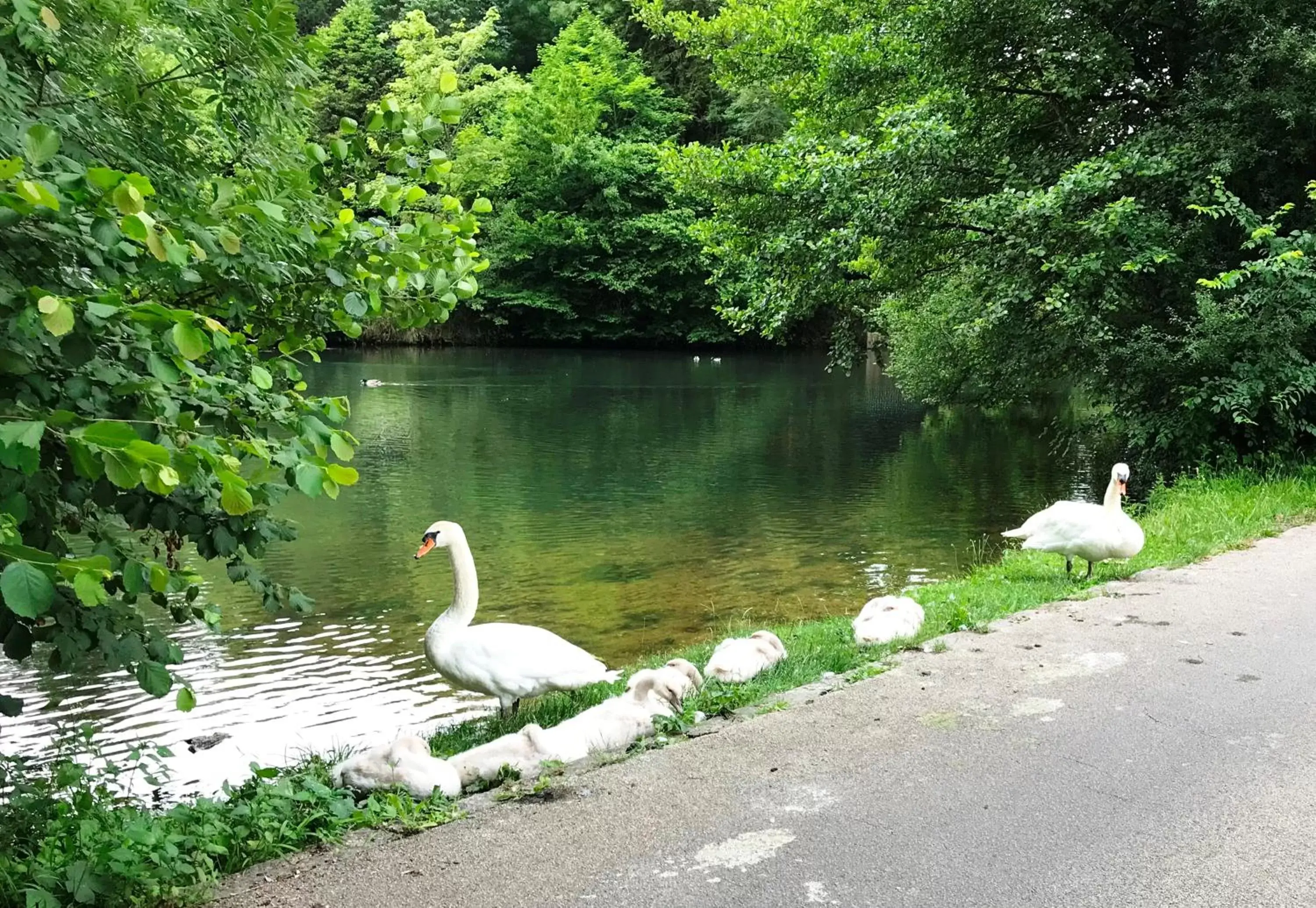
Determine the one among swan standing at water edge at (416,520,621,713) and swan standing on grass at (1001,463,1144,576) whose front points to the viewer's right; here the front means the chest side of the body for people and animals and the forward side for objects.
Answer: the swan standing on grass

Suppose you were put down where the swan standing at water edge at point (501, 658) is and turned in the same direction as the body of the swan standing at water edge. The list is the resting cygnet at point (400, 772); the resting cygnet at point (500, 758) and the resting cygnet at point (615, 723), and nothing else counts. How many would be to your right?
0

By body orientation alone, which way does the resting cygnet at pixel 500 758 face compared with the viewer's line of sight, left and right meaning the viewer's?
facing to the right of the viewer

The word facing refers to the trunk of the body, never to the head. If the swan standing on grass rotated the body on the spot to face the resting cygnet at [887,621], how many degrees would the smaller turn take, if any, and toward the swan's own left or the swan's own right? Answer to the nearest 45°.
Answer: approximately 135° to the swan's own right

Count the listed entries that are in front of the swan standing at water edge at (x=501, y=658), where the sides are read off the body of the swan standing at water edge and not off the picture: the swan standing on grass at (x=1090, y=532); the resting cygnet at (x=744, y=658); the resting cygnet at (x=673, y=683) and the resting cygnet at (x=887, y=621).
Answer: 0

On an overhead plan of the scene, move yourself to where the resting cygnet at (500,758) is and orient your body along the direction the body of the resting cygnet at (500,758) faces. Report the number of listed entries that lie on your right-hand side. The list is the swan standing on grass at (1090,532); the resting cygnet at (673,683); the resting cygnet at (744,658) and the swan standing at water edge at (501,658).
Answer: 0

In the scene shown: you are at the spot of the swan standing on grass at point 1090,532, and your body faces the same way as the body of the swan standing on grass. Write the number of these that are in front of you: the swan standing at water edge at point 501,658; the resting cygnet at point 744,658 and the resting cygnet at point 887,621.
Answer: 0

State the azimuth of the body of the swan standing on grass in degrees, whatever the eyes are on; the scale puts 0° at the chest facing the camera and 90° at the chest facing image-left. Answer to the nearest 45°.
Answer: approximately 270°

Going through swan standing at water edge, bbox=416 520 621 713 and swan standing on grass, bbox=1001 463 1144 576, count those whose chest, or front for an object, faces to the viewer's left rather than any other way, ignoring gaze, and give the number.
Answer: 1

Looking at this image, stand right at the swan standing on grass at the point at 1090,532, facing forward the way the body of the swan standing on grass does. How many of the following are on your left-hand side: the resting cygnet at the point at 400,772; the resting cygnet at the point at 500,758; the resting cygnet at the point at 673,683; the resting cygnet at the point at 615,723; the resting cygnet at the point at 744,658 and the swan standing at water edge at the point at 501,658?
0

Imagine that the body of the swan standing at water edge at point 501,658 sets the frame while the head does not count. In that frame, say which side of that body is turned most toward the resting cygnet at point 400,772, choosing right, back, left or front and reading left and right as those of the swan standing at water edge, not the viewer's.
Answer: left

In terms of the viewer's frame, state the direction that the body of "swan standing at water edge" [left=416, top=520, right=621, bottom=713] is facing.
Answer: to the viewer's left

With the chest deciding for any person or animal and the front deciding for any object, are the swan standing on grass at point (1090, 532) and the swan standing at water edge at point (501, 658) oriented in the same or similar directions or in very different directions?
very different directions

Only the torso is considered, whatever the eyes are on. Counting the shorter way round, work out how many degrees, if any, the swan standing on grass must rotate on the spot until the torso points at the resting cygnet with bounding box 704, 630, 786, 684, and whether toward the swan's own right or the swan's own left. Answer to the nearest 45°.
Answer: approximately 135° to the swan's own right

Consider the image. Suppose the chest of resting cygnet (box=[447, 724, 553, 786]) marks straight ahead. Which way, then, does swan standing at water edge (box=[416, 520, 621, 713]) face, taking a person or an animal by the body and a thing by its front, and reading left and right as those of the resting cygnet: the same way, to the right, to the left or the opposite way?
the opposite way
